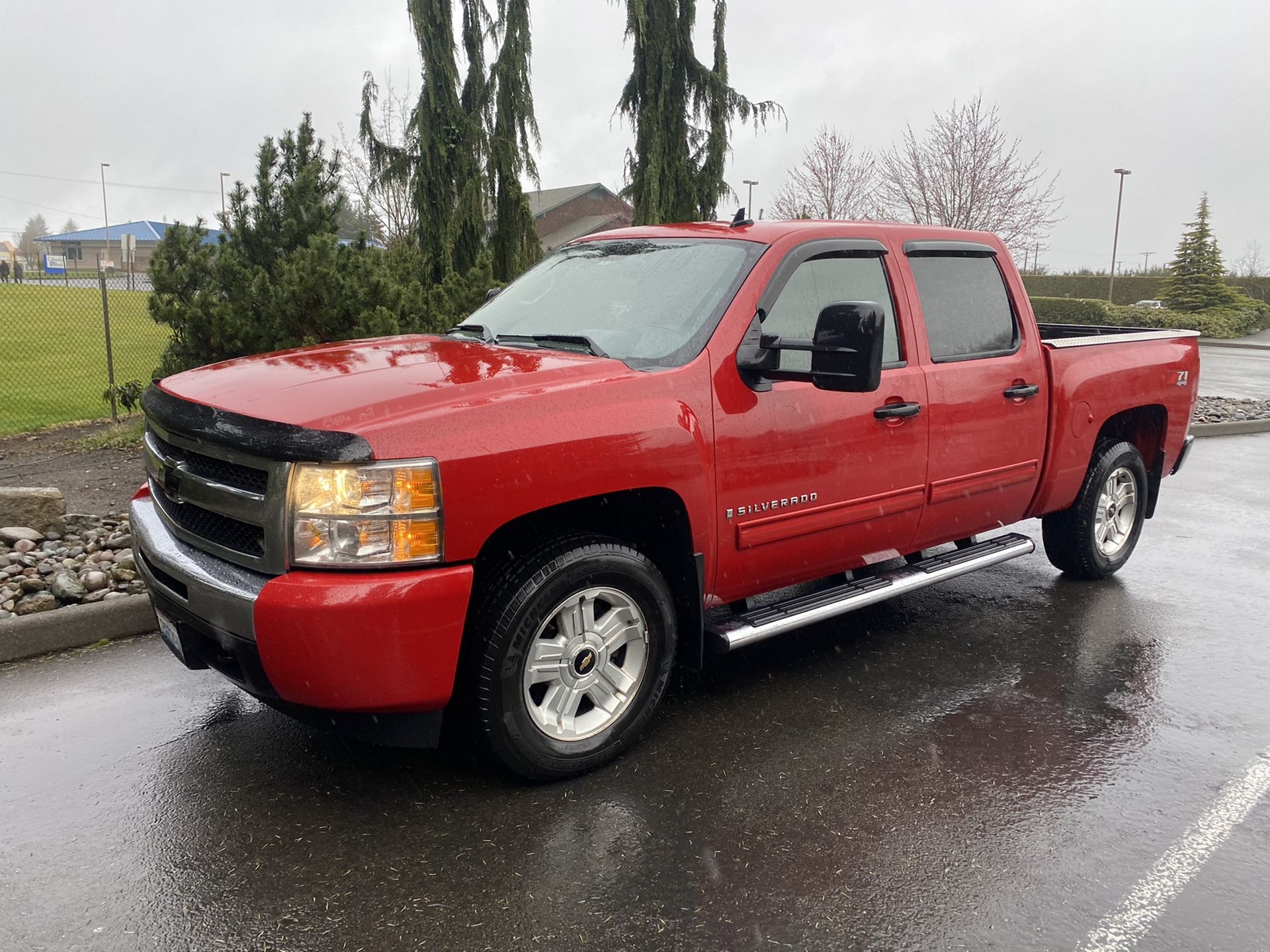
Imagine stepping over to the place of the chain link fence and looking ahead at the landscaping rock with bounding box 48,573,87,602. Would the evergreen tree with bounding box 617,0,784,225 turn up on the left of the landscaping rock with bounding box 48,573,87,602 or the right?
left

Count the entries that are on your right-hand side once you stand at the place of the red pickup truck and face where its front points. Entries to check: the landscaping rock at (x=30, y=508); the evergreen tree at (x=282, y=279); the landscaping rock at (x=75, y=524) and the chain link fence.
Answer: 4

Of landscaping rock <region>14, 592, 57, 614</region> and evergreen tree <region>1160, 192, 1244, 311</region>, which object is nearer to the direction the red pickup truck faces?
the landscaping rock

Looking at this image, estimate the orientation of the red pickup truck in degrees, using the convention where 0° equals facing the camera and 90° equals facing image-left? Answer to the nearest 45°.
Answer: approximately 45°

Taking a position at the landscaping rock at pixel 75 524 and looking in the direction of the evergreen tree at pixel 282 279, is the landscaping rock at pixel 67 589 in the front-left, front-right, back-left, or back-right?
back-right

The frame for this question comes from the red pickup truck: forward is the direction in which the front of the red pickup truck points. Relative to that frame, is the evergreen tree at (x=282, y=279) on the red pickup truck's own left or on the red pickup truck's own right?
on the red pickup truck's own right

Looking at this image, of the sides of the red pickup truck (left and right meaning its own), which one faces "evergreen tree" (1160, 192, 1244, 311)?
back

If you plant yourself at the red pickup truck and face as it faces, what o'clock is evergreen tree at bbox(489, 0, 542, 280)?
The evergreen tree is roughly at 4 o'clock from the red pickup truck.

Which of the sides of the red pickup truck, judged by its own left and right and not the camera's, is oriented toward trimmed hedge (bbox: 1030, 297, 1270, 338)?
back

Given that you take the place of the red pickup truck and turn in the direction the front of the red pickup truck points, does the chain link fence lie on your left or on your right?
on your right

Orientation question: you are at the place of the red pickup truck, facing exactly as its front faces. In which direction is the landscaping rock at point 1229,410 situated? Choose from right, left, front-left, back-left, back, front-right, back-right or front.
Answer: back

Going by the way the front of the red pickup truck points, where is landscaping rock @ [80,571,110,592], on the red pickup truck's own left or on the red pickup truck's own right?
on the red pickup truck's own right
